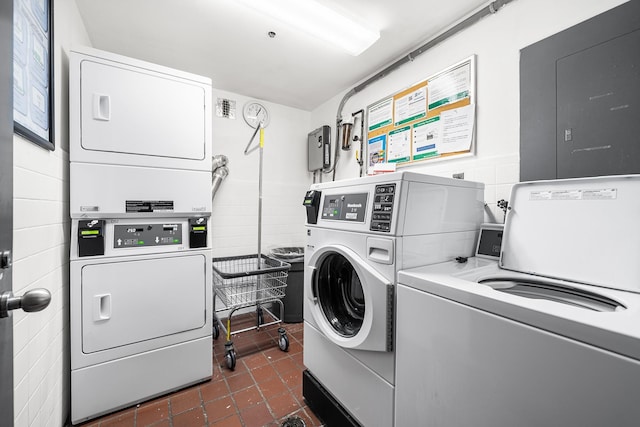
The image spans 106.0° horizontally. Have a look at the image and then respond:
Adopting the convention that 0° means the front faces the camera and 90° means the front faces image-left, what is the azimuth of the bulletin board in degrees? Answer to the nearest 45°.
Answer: approximately 45°

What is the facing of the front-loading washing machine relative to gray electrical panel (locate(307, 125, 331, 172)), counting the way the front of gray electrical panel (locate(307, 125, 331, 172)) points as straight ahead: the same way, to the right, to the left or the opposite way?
the same way

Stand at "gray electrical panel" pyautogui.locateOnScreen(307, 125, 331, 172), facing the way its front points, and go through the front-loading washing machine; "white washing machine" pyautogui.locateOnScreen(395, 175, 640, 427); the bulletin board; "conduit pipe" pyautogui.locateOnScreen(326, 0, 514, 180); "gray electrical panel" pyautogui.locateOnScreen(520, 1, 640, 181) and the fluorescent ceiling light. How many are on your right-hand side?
0

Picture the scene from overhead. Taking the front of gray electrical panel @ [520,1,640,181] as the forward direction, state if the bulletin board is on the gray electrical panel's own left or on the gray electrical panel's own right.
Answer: on the gray electrical panel's own right

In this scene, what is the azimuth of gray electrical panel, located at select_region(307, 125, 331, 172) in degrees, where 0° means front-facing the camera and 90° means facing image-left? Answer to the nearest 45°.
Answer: approximately 45°

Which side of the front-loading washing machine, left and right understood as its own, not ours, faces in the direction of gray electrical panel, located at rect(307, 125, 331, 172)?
right

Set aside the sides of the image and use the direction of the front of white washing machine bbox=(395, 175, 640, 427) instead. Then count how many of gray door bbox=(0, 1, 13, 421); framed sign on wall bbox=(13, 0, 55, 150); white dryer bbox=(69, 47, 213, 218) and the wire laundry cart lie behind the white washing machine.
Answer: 0

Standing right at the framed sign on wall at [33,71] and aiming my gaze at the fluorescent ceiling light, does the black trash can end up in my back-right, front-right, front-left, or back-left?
front-left

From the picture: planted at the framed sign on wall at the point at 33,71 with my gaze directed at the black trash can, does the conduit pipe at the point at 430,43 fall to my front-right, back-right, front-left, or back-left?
front-right

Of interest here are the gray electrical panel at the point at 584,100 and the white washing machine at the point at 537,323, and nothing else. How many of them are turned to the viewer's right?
0

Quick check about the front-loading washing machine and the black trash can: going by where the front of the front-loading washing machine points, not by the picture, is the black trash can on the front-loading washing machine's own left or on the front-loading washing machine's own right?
on the front-loading washing machine's own right

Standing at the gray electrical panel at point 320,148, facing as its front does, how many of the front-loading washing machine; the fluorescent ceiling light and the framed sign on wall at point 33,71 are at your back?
0

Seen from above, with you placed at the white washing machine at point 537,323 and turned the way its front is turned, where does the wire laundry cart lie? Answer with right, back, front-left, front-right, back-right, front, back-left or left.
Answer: front-right

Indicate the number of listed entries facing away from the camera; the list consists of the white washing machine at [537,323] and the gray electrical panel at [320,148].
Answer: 0

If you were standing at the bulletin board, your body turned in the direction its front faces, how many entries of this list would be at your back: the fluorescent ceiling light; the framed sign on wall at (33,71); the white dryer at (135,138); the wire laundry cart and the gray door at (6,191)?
0

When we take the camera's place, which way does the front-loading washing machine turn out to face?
facing the viewer and to the left of the viewer

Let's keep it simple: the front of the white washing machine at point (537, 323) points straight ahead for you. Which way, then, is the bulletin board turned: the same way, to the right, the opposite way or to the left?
the same way

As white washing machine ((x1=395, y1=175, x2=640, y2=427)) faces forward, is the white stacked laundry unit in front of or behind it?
in front

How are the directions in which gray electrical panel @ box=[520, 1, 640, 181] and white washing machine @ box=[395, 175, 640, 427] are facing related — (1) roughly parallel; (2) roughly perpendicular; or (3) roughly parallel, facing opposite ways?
roughly parallel
